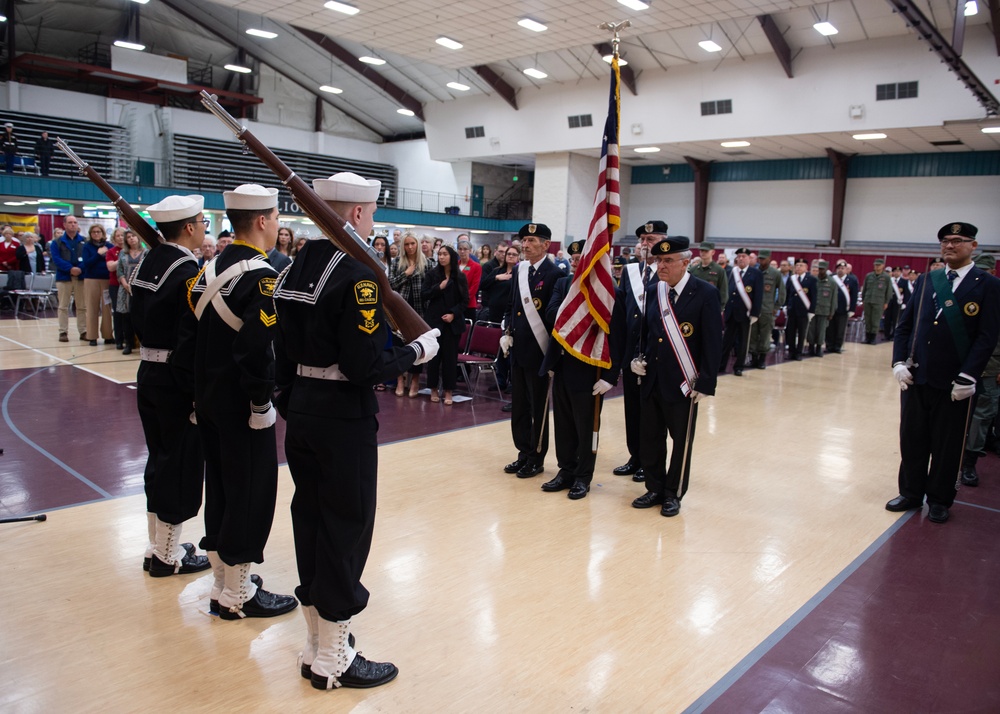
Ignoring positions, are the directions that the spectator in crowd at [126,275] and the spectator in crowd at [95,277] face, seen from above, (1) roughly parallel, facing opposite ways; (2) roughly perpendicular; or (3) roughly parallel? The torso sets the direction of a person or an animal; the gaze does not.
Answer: roughly parallel

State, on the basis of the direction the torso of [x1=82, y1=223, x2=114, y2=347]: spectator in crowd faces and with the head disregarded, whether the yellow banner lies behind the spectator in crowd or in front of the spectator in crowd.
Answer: behind

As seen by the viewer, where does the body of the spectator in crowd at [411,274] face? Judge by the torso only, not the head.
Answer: toward the camera

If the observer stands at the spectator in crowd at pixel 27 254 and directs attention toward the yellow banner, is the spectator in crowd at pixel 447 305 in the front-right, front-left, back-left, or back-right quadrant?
back-right

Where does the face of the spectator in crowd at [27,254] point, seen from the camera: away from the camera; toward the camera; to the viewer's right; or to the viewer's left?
toward the camera

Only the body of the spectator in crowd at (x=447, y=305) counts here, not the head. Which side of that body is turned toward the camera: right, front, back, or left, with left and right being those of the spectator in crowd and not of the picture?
front

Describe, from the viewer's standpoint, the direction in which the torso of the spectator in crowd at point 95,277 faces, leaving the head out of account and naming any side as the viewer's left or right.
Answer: facing the viewer

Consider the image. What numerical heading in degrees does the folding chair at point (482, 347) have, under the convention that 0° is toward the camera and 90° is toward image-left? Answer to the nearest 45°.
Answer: approximately 45°

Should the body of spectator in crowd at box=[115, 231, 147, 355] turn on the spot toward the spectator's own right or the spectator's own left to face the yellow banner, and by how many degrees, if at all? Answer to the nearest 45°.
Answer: approximately 180°

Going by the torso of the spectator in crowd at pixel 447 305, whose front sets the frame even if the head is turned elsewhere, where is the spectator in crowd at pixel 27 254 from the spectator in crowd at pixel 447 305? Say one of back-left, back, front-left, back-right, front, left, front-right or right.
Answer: back-right

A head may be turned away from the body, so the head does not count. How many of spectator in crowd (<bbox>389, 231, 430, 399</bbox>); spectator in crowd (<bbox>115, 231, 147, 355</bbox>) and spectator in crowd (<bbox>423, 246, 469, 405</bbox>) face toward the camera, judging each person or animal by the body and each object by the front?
3

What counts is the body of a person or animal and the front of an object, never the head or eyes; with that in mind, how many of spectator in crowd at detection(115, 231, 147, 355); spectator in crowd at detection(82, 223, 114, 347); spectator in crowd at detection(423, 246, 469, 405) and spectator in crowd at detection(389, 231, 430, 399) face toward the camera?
4
